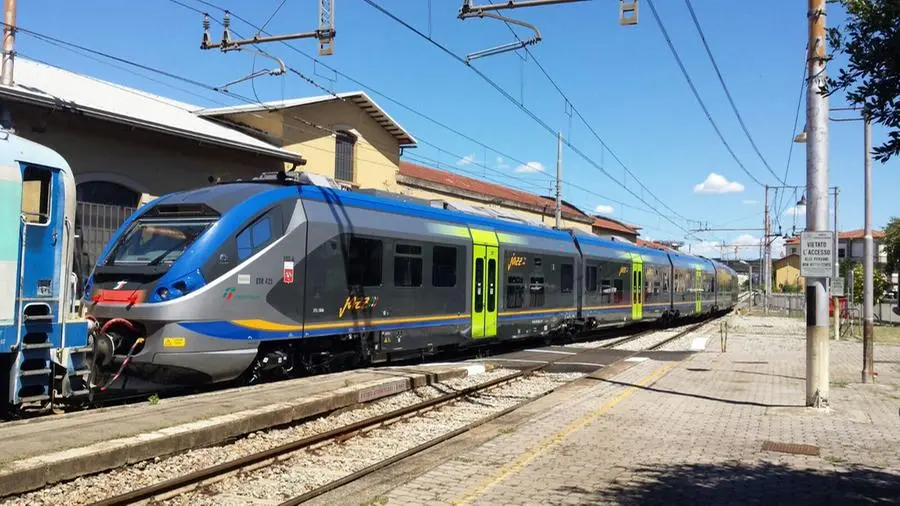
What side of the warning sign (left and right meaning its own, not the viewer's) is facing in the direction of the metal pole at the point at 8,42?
right

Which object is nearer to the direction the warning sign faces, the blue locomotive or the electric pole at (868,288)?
the blue locomotive

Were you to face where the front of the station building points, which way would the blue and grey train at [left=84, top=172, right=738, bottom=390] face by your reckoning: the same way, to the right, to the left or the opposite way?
to the right

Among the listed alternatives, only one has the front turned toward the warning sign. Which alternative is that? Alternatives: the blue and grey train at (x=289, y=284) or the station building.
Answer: the station building

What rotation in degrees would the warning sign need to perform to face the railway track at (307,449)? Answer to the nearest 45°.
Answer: approximately 45° to its right

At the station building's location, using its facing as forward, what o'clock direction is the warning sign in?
The warning sign is roughly at 12 o'clock from the station building.

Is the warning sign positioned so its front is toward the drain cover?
yes

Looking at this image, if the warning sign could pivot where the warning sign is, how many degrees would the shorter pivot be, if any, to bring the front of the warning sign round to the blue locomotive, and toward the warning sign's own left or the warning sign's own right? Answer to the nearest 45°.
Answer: approximately 45° to the warning sign's own right

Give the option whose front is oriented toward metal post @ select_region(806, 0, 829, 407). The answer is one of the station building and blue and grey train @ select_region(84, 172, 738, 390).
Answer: the station building

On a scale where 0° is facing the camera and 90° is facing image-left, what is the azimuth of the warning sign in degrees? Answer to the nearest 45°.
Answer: approximately 0°
